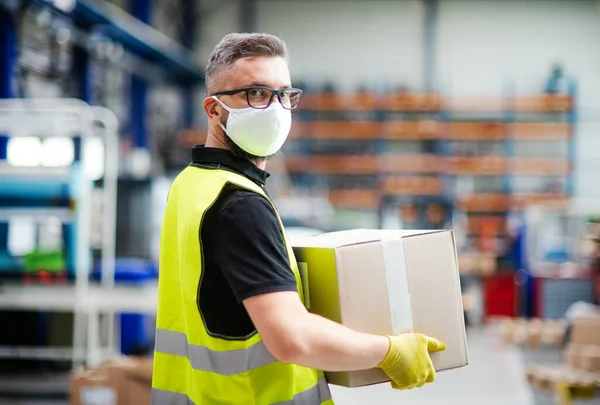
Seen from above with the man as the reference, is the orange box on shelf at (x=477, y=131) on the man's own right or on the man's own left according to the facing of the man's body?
on the man's own left

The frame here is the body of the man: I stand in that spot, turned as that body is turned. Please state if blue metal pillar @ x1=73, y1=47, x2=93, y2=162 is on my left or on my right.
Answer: on my left

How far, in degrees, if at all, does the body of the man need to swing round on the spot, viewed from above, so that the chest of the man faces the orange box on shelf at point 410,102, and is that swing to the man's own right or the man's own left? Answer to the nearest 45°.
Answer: approximately 90° to the man's own left

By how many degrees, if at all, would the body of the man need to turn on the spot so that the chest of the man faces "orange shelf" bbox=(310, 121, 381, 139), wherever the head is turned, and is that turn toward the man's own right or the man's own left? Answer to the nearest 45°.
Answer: approximately 90° to the man's own left

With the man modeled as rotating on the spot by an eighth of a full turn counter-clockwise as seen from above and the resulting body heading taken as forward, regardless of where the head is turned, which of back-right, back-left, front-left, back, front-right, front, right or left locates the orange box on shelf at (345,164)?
front-left

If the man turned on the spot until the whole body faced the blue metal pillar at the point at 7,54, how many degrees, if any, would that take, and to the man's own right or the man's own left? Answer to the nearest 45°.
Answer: approximately 135° to the man's own left

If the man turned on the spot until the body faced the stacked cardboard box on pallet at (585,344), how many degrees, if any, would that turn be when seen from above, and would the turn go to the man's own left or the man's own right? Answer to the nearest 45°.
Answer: approximately 45° to the man's own left

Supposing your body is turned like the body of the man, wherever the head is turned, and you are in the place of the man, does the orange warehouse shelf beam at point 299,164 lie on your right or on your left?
on your left

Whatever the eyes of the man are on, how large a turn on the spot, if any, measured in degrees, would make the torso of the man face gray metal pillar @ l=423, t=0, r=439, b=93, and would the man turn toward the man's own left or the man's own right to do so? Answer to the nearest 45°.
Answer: approximately 90° to the man's own left

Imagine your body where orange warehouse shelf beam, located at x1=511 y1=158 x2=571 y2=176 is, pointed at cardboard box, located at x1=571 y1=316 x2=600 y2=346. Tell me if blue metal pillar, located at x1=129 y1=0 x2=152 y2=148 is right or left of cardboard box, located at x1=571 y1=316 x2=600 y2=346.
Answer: right

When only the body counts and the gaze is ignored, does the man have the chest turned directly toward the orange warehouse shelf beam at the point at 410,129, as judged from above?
no

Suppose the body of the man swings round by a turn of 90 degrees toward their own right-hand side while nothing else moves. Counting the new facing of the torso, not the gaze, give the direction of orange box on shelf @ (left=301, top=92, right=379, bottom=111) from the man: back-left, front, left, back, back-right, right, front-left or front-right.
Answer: back

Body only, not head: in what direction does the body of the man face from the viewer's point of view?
to the viewer's right

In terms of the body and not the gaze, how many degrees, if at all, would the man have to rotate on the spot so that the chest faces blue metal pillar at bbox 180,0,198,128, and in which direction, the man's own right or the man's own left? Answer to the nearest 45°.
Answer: approximately 90° to the man's own left
